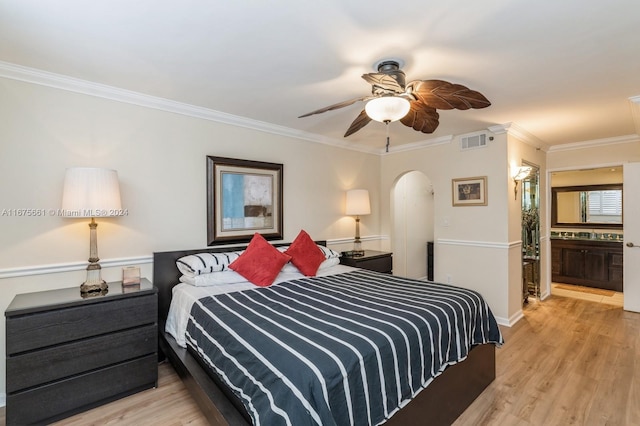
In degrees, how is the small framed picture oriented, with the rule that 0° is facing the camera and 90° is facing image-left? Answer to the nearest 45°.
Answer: approximately 0°

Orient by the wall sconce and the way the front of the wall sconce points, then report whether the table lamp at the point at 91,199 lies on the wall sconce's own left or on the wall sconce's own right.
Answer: on the wall sconce's own right

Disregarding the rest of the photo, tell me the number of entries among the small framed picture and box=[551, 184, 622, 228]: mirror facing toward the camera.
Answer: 2

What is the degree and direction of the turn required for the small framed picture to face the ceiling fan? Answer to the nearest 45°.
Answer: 0° — it already faces it

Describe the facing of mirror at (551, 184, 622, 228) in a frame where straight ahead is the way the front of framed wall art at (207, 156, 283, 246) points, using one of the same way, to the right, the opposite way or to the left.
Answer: to the right

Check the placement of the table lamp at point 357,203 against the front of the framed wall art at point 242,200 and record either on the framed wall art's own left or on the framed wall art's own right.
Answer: on the framed wall art's own left

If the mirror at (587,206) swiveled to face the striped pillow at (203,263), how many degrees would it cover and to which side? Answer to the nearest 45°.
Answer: approximately 45° to its right

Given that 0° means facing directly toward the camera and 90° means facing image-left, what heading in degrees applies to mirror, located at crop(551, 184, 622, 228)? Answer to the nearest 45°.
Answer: approximately 0°

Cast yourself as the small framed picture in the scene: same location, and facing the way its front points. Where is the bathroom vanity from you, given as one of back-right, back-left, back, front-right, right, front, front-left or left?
back-left
